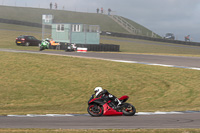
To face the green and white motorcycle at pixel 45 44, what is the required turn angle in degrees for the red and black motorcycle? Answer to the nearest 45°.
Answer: approximately 90° to its right

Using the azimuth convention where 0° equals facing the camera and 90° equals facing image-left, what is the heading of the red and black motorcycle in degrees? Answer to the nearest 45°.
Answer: approximately 90°

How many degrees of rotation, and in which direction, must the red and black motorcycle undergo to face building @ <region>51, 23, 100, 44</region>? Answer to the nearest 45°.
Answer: approximately 90° to its right

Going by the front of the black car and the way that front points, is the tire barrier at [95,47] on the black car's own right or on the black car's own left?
on the black car's own right

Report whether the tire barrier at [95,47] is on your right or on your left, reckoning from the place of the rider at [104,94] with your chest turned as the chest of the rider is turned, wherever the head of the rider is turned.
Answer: on your right

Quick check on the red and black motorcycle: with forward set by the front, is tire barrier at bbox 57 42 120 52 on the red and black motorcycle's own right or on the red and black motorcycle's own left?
on the red and black motorcycle's own right

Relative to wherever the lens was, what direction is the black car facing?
facing away from the viewer and to the right of the viewer

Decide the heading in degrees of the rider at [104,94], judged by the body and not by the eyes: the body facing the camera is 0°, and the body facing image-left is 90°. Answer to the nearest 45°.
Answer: approximately 90°

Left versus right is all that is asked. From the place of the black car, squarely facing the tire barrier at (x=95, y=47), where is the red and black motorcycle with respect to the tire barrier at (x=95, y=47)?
right
